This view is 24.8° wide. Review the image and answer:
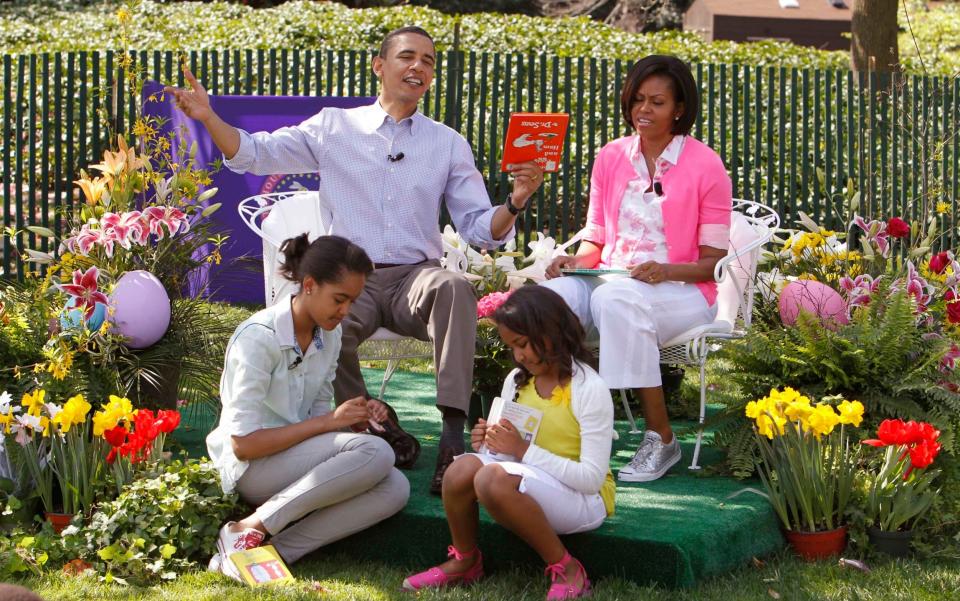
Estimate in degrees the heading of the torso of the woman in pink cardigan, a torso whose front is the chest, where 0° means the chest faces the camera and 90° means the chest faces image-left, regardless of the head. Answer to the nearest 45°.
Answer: approximately 45°

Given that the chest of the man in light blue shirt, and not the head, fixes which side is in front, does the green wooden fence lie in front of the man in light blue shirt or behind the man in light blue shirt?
behind

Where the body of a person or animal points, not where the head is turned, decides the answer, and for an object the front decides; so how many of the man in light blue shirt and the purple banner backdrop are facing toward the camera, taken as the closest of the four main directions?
2

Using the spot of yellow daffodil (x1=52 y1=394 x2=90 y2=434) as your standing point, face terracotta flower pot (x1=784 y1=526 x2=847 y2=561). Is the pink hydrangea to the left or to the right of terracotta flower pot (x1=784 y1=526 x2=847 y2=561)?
left

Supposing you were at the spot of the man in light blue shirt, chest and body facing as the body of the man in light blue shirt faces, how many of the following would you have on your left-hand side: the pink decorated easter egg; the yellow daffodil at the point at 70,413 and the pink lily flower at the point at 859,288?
2

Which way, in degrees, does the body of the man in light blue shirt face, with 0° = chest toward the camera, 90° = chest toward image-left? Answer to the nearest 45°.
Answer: approximately 0°

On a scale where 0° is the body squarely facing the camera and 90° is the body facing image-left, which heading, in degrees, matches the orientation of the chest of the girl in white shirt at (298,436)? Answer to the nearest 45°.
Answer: approximately 315°

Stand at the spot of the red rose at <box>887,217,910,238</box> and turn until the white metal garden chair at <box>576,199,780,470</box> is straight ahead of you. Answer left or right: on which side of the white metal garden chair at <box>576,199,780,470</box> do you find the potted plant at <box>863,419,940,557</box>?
left

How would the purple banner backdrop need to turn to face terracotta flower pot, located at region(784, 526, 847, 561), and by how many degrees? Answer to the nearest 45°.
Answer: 0° — it already faces it

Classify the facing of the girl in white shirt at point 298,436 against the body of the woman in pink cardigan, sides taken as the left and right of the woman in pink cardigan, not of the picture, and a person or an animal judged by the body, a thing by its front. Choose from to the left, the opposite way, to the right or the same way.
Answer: to the left
